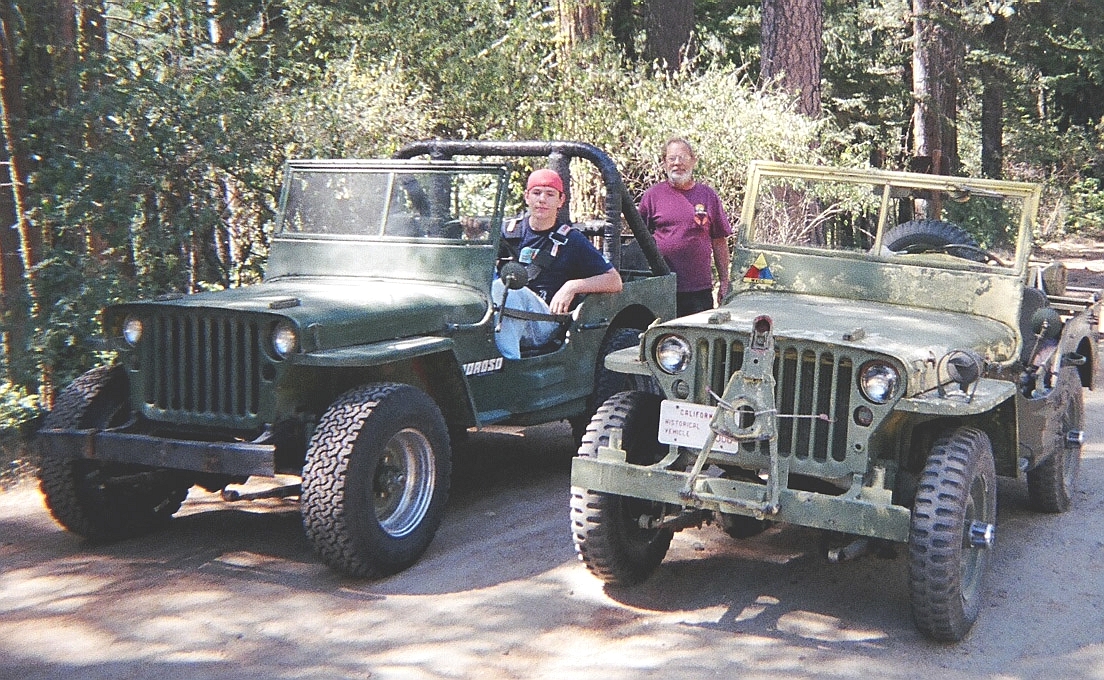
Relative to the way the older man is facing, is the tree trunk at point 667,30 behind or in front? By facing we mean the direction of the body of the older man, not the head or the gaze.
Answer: behind

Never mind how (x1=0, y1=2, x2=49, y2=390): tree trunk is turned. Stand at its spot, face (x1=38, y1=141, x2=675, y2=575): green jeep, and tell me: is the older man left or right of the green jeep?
left

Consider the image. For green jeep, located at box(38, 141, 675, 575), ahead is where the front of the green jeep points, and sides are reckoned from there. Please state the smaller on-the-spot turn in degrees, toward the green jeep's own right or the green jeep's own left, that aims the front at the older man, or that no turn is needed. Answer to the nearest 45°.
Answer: approximately 180°

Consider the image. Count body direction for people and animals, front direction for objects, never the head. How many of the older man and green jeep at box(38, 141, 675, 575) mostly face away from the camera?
0

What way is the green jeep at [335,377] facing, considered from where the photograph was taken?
facing the viewer and to the left of the viewer

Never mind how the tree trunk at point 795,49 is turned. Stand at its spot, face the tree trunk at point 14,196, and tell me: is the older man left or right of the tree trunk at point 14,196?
left

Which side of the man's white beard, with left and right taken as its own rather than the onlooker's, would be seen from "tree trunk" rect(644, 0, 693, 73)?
back

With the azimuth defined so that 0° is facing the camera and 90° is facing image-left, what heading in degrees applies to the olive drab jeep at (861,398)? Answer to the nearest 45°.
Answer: approximately 45°

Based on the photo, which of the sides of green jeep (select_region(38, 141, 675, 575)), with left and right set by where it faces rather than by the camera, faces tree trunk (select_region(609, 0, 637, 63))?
back

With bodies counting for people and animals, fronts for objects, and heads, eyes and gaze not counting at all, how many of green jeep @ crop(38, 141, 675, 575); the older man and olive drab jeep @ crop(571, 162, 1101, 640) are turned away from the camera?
0

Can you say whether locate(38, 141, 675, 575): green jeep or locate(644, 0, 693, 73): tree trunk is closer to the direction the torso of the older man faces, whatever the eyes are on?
the green jeep

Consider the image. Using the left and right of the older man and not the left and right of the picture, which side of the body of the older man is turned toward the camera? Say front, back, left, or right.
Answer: front

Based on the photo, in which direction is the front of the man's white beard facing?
toward the camera

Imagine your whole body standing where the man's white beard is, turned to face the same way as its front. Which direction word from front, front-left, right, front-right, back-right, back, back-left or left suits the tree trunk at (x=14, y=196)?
right
